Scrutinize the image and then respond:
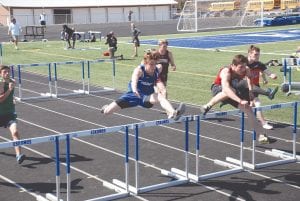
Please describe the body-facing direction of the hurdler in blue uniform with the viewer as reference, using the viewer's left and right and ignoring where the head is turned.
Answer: facing the viewer and to the right of the viewer

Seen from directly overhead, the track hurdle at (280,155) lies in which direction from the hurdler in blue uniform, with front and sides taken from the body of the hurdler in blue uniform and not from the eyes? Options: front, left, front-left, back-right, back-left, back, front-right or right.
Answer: front-left

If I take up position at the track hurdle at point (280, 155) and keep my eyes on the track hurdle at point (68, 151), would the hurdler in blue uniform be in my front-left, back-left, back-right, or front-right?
front-right

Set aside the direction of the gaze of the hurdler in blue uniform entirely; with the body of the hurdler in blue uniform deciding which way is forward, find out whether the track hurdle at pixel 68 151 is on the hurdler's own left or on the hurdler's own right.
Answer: on the hurdler's own right

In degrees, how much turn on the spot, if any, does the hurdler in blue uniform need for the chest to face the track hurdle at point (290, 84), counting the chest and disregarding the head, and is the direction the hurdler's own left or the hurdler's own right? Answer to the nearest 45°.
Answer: approximately 90° to the hurdler's own left

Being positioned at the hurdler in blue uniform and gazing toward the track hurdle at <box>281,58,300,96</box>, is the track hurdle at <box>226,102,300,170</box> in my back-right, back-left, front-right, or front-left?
front-right
